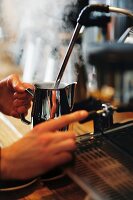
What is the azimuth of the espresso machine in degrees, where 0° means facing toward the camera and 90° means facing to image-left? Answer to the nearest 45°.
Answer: approximately 45°
